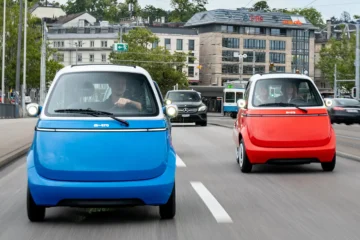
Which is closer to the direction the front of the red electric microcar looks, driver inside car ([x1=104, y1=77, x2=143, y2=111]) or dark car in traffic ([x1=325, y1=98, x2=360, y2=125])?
the driver inside car

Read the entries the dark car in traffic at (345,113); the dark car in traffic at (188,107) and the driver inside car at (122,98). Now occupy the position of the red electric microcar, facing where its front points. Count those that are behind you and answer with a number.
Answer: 2

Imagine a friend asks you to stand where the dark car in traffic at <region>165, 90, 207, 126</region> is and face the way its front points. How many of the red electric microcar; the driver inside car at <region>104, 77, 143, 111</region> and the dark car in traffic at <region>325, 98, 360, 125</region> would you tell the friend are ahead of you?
2

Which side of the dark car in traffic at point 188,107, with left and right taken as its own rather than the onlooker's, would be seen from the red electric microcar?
front

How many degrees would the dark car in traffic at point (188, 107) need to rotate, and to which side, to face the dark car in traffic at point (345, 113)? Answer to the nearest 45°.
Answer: approximately 135° to its left

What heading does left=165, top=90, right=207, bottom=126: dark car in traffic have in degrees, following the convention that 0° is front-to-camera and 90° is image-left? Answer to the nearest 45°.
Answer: approximately 0°

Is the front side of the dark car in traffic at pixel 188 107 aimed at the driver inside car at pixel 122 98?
yes
